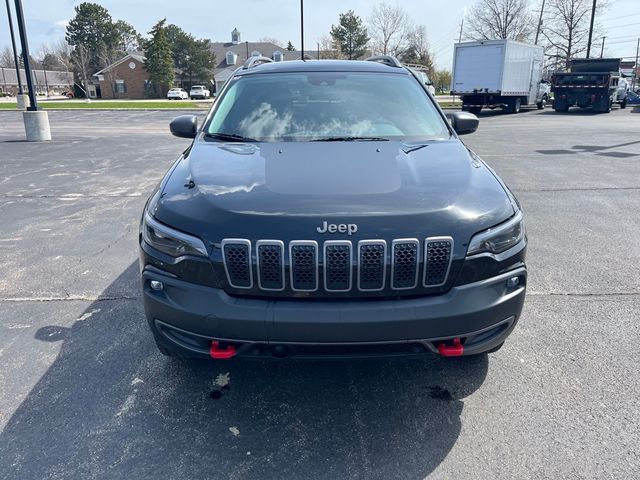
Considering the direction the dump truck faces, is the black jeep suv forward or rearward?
rearward

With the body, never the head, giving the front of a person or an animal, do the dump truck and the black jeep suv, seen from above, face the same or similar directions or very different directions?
very different directions

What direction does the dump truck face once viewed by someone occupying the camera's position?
facing away from the viewer

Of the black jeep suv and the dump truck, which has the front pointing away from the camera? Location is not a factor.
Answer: the dump truck

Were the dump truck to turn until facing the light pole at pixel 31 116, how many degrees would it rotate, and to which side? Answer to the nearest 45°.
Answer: approximately 135° to its left

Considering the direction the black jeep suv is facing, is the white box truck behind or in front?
behind

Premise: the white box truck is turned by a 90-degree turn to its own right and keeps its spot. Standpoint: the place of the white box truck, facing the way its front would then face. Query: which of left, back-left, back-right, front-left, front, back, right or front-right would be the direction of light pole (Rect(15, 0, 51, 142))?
right

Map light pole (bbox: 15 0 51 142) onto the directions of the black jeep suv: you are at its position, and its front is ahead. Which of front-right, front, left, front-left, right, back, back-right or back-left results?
back-right

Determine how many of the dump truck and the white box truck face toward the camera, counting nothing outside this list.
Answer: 0

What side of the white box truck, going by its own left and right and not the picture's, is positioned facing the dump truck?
right

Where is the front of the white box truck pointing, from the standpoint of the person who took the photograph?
facing away from the viewer and to the right of the viewer

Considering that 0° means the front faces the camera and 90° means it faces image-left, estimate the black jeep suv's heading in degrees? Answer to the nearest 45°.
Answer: approximately 0°

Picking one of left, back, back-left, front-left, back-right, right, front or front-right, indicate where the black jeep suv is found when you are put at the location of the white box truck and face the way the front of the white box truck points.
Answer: back-right
